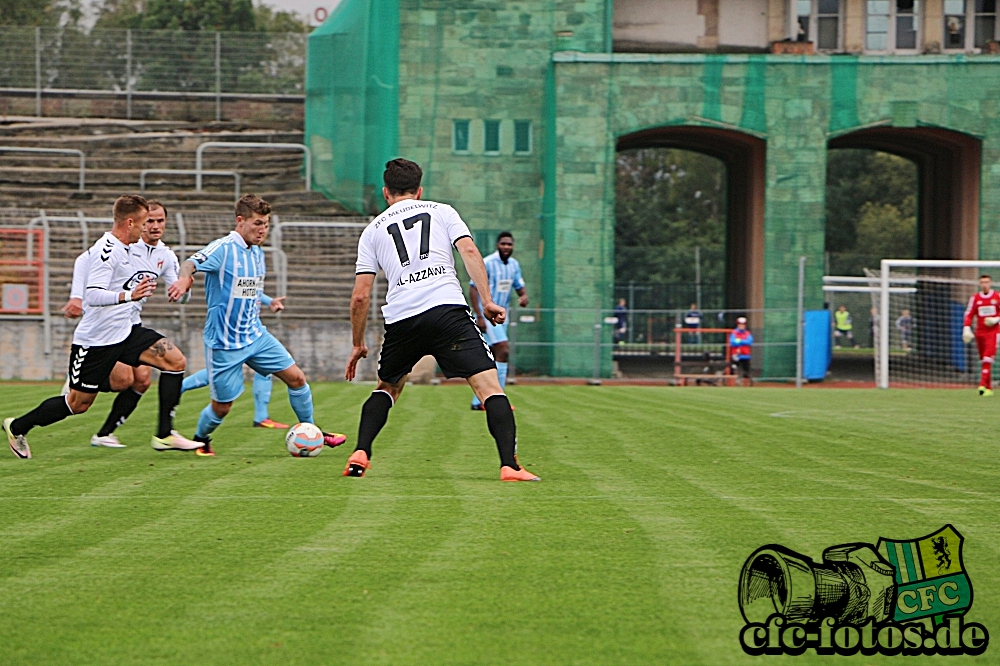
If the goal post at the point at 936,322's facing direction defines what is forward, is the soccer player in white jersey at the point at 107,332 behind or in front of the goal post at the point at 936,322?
in front

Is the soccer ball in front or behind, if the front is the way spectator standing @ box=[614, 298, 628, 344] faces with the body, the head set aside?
in front

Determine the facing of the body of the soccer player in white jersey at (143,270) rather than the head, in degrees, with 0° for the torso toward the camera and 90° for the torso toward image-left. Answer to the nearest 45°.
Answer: approximately 315°

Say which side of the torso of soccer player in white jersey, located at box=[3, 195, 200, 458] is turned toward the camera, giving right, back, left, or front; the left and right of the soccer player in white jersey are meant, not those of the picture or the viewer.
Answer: right

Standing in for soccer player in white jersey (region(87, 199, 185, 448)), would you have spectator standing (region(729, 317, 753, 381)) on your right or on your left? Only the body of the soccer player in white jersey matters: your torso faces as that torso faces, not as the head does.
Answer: on your left

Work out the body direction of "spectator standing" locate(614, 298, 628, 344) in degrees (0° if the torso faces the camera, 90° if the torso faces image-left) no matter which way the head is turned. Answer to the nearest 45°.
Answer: approximately 0°

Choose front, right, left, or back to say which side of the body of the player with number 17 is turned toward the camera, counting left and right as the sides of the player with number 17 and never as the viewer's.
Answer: back

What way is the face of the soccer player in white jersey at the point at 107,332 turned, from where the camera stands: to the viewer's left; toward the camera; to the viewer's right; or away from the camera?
to the viewer's right

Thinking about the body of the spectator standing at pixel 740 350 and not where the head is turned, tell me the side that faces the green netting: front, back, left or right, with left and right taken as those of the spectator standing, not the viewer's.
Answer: right

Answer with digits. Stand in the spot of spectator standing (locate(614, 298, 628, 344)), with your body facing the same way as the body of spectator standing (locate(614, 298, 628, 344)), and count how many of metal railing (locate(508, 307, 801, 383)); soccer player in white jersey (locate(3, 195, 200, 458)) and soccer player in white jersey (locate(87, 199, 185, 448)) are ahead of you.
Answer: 3

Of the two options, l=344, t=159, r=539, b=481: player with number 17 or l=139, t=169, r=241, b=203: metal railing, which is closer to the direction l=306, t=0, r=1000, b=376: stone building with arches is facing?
the player with number 17
